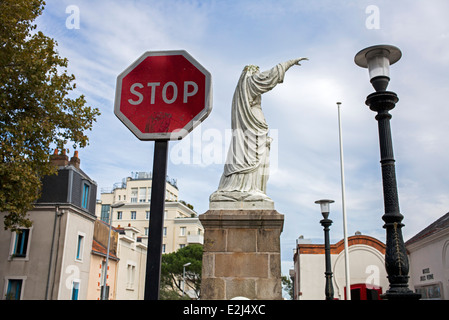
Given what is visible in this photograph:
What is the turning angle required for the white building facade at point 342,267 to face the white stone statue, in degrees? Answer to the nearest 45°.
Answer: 0° — it already faces it

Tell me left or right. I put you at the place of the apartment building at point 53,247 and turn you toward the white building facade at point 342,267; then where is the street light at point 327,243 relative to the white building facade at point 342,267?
right

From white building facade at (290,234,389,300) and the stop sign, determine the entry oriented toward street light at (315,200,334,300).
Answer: the white building facade

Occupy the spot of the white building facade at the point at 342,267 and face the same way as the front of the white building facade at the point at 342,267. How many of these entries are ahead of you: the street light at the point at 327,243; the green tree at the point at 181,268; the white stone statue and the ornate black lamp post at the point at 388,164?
3

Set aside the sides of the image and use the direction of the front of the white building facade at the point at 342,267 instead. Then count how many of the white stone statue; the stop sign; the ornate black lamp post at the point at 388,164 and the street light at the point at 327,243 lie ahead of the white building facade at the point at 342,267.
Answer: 4

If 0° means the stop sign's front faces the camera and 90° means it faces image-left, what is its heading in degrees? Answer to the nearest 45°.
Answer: approximately 0°

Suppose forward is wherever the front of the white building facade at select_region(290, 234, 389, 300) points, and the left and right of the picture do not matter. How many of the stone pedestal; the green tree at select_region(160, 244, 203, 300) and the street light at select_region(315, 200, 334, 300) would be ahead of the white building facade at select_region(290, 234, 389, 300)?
2

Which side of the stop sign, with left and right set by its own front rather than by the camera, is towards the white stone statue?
back

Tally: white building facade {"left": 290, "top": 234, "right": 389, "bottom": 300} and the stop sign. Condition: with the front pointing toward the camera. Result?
2

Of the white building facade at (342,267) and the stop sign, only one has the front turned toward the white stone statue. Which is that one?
the white building facade
